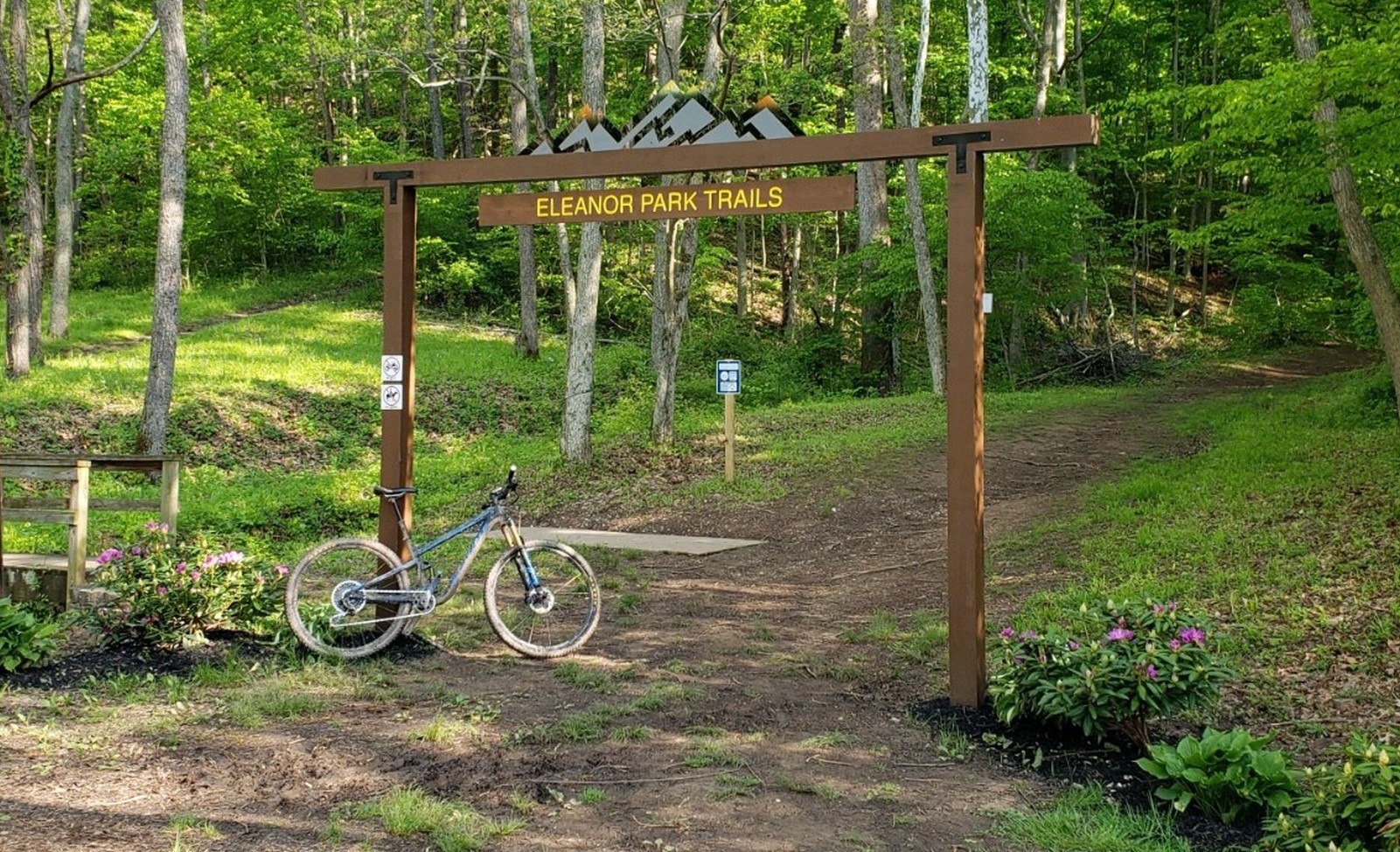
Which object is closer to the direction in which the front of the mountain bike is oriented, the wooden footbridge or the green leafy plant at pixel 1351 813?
the green leafy plant

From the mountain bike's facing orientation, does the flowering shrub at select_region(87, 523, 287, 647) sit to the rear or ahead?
to the rear

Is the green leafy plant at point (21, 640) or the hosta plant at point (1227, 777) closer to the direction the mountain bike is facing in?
the hosta plant

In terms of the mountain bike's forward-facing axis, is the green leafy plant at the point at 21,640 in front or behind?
behind

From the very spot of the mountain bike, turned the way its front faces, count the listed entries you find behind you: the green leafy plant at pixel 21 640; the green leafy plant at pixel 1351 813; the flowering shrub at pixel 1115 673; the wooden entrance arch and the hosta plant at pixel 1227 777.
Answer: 1

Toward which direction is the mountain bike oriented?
to the viewer's right

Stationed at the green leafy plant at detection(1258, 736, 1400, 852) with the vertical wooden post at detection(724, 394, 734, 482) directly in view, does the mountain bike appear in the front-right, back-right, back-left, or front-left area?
front-left

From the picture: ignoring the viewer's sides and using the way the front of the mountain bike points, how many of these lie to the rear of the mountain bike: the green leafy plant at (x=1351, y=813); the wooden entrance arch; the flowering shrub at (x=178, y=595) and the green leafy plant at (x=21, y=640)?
2

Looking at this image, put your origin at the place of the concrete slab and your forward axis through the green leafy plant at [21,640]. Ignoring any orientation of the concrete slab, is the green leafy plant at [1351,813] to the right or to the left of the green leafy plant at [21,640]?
left

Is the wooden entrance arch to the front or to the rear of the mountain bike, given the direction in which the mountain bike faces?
to the front

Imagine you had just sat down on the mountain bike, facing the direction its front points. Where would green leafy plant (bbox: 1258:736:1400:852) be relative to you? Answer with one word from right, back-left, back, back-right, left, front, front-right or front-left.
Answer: front-right

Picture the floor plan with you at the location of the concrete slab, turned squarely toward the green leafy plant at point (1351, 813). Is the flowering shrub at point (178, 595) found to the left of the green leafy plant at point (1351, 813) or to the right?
right

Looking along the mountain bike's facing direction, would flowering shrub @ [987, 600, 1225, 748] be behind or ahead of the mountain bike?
ahead

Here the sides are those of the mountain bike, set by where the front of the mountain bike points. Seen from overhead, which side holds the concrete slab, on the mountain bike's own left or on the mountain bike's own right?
on the mountain bike's own left

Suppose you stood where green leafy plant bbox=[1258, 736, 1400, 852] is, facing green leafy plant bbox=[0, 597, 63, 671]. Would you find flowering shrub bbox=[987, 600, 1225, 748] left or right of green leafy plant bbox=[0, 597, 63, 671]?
right

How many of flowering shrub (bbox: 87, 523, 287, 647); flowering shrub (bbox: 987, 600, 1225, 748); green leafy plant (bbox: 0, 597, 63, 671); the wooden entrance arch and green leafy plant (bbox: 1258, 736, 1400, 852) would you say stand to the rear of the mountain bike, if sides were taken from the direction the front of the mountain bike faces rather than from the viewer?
2

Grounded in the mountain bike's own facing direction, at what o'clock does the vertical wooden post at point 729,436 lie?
The vertical wooden post is roughly at 10 o'clock from the mountain bike.

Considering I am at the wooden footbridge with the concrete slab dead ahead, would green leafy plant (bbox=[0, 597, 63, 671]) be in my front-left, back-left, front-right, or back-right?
back-right
